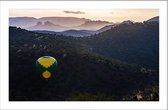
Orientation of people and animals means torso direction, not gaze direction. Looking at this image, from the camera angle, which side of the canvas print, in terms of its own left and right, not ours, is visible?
front
